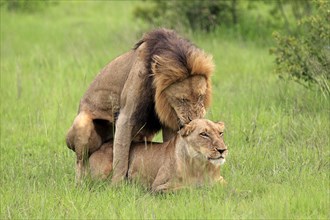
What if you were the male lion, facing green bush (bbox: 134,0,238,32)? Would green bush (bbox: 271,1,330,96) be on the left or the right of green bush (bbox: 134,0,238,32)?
right

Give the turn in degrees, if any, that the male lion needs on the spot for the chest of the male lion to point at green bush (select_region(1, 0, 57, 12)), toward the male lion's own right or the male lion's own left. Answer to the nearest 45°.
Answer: approximately 135° to the male lion's own left

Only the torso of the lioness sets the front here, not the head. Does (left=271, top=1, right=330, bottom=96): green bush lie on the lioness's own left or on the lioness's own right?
on the lioness's own left

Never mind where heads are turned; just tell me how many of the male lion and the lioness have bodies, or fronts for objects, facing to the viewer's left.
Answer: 0

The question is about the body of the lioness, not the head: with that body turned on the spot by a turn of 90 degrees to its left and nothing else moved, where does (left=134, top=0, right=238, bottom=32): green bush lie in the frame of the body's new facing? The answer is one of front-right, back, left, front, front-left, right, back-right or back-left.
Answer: front-left

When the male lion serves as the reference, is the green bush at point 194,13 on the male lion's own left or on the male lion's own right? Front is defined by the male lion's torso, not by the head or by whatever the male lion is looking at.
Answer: on the male lion's own left

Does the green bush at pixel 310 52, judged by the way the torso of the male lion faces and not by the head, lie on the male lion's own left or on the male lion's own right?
on the male lion's own left

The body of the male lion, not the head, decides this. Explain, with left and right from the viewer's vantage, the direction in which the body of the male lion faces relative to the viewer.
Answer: facing the viewer and to the right of the viewer

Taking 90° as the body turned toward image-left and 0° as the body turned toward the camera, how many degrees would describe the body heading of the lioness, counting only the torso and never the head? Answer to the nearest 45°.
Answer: approximately 315°
